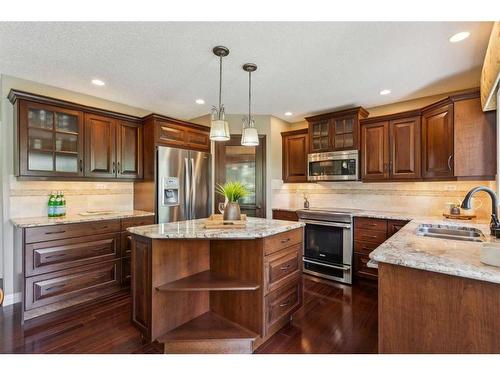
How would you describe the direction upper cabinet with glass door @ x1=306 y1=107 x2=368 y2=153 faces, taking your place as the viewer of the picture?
facing the viewer and to the left of the viewer

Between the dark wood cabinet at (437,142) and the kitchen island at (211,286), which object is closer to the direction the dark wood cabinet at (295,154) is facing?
the kitchen island

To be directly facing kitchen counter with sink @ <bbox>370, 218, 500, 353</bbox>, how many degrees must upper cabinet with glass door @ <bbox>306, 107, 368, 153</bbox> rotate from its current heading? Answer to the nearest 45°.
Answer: approximately 45° to its left

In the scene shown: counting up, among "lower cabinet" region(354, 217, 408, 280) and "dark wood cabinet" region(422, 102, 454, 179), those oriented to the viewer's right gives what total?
0

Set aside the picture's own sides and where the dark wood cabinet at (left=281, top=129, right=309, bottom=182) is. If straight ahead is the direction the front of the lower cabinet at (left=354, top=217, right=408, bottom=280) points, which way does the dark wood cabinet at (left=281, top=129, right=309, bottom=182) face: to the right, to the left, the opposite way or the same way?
the same way

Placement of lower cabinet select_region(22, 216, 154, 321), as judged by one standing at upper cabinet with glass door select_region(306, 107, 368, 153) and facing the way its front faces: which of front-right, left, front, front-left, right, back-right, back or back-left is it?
front

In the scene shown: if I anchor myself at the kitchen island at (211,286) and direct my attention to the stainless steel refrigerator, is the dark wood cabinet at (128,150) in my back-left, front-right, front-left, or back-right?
front-left

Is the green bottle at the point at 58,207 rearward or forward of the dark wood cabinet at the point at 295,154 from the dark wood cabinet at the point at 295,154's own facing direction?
forward

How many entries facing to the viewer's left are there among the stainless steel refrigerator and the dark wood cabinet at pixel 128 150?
0

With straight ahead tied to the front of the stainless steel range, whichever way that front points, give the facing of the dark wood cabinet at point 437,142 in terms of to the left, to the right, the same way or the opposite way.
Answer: the same way

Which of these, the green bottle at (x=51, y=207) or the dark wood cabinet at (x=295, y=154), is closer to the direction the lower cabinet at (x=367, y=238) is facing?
the green bottle

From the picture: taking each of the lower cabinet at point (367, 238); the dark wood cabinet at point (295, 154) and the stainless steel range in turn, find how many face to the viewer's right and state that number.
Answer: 0

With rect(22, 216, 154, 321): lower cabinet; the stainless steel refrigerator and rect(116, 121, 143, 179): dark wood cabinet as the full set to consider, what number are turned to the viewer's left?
0

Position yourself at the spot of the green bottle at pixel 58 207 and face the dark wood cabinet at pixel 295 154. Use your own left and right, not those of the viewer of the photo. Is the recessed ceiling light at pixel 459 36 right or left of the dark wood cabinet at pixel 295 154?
right

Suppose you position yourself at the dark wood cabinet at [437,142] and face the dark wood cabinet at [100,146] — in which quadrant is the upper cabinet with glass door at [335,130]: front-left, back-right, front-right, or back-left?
front-right

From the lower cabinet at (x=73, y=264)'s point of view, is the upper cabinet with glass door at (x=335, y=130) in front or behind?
in front
